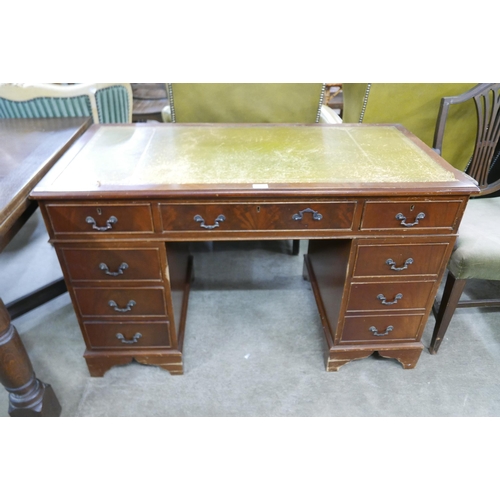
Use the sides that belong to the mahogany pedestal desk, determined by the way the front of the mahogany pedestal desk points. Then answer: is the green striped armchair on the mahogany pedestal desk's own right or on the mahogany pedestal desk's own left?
on the mahogany pedestal desk's own right

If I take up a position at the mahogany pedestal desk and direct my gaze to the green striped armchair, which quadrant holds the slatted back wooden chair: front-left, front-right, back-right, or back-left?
back-right

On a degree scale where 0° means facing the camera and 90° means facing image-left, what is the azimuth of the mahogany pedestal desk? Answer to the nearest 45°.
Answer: approximately 0°

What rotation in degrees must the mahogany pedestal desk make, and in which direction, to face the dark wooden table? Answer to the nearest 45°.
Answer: approximately 90° to its right

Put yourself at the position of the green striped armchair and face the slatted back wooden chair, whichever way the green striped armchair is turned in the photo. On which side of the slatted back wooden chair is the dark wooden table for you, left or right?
right

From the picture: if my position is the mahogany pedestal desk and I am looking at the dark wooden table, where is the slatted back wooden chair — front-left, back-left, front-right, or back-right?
back-right

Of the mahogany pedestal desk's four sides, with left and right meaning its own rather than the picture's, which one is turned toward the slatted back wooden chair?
left
